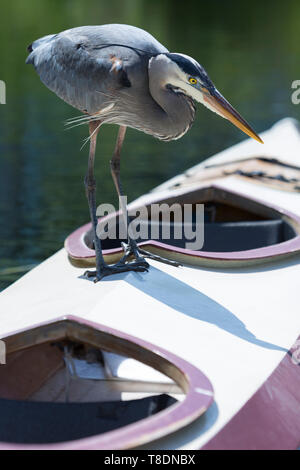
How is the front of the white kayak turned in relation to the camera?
facing away from the viewer and to the right of the viewer

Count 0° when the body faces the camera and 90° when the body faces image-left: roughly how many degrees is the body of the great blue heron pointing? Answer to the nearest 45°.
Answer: approximately 270°
